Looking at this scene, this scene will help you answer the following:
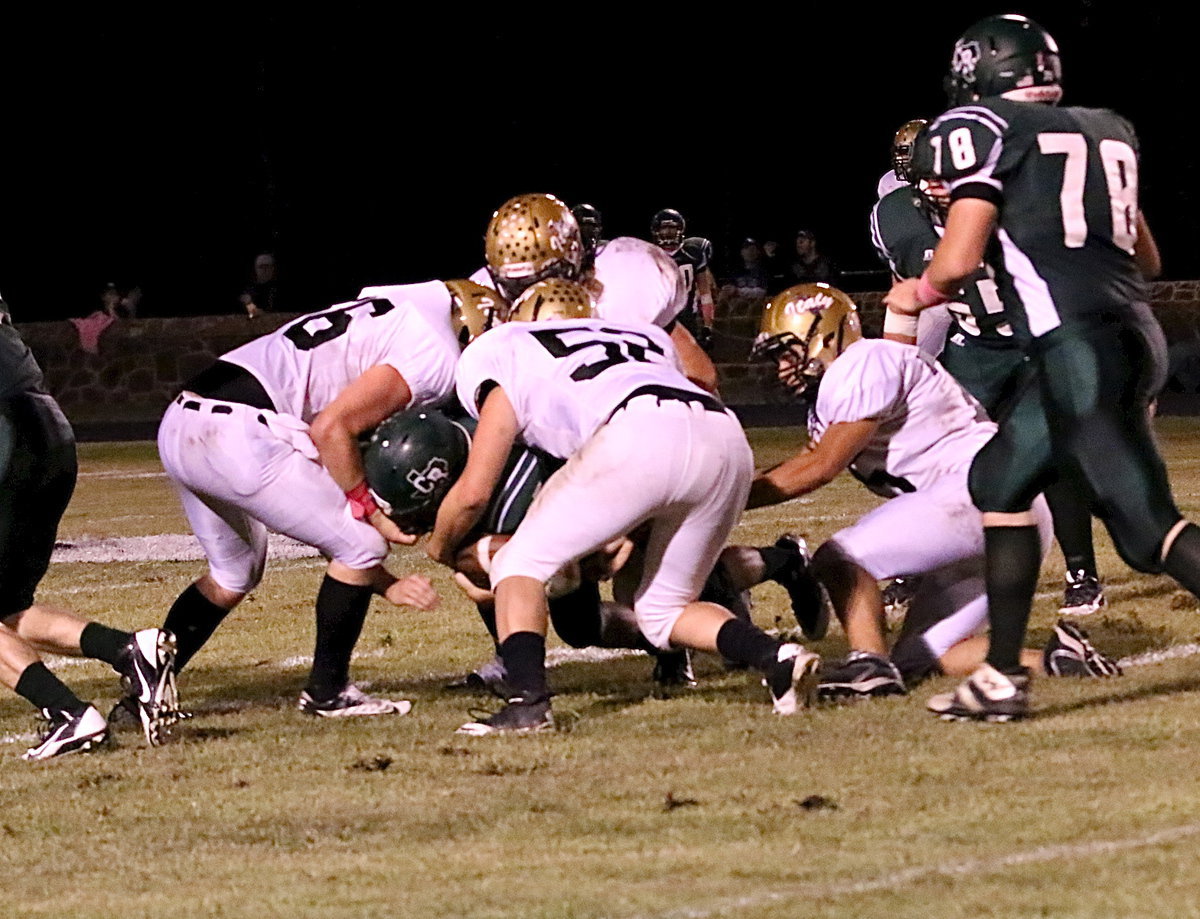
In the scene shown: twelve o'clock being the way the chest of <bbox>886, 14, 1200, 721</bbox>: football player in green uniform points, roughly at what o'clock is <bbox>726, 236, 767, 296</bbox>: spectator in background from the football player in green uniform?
The spectator in background is roughly at 1 o'clock from the football player in green uniform.

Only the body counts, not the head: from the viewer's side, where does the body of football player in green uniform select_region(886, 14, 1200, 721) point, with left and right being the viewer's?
facing away from the viewer and to the left of the viewer

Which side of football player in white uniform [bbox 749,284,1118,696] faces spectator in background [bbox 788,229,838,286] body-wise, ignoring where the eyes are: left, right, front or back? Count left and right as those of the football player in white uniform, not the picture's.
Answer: right

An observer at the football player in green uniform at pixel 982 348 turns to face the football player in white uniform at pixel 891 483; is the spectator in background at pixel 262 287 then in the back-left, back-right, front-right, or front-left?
back-right

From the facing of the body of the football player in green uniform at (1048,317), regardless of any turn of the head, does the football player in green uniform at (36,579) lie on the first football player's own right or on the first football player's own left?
on the first football player's own left

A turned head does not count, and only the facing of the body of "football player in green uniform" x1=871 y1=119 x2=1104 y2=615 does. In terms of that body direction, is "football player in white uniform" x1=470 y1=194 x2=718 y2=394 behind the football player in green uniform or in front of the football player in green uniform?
in front

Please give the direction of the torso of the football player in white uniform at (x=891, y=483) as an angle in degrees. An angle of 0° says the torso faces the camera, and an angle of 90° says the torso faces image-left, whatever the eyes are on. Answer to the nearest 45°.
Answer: approximately 90°

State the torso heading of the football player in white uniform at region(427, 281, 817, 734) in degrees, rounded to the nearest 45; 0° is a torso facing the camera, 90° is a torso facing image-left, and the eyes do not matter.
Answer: approximately 135°

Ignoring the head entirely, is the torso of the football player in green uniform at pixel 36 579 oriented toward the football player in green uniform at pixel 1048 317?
no

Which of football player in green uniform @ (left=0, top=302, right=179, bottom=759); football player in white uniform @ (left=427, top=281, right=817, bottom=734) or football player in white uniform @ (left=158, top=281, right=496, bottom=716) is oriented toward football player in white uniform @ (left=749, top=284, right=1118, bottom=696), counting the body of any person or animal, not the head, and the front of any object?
football player in white uniform @ (left=158, top=281, right=496, bottom=716)

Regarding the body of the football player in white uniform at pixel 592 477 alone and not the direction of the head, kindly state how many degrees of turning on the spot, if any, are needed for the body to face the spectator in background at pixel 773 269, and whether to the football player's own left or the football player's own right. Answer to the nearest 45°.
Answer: approximately 45° to the football player's own right

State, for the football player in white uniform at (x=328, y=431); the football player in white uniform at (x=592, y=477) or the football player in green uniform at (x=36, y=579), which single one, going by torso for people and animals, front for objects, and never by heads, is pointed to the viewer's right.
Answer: the football player in white uniform at (x=328, y=431)

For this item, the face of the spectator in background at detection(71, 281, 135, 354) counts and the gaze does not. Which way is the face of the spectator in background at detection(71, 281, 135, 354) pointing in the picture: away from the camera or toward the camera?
toward the camera

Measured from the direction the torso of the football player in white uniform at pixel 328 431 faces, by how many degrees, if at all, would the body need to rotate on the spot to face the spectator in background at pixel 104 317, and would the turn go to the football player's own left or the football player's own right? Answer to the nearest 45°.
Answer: approximately 90° to the football player's own left
